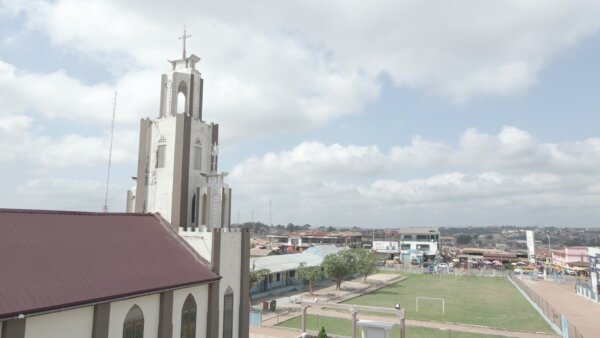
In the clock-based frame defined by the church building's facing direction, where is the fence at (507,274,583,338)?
The fence is roughly at 1 o'clock from the church building.

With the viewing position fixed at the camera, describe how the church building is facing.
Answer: facing away from the viewer and to the right of the viewer
